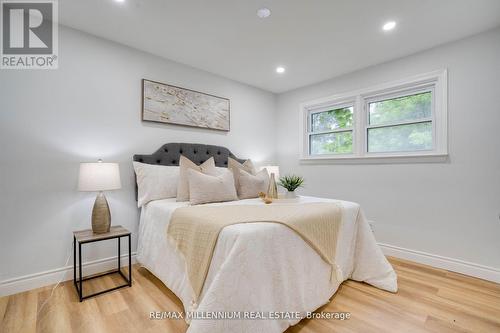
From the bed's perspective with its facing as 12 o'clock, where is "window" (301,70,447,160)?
The window is roughly at 9 o'clock from the bed.

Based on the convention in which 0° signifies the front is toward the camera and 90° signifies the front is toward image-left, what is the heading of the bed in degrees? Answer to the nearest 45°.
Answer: approximately 315°

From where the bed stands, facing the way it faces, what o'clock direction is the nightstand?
The nightstand is roughly at 5 o'clock from the bed.

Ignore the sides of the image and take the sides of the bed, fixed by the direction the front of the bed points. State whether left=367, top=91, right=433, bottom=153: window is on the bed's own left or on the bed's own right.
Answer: on the bed's own left

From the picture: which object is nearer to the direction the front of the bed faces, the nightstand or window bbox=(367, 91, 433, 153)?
the window

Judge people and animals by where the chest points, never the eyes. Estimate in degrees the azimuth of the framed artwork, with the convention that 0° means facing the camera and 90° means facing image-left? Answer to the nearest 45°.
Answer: approximately 315°

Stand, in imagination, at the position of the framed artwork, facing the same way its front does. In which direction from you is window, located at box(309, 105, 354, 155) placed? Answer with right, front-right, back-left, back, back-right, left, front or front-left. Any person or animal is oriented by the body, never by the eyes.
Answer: front-left

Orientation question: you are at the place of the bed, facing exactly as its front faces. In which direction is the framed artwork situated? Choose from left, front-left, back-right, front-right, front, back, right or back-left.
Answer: back
